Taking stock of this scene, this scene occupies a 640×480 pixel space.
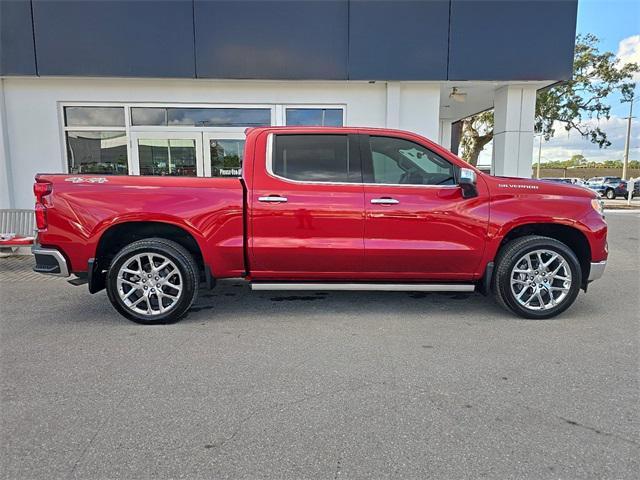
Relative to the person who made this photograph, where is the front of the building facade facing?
facing the viewer

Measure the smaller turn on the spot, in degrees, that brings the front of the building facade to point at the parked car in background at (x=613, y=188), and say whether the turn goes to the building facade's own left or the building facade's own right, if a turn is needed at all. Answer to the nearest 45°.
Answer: approximately 135° to the building facade's own left

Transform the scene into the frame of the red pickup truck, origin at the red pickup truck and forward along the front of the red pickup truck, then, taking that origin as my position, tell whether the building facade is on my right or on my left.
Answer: on my left

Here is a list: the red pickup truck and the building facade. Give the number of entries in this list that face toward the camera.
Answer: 1

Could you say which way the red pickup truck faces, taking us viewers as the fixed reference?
facing to the right of the viewer

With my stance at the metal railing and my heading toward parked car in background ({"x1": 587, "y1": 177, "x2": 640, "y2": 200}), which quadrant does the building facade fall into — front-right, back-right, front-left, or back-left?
front-right

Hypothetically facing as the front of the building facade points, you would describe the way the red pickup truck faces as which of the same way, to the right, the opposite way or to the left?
to the left

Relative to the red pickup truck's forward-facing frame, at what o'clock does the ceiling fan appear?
The ceiling fan is roughly at 10 o'clock from the red pickup truck.

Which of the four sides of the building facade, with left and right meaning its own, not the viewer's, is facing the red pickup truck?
front

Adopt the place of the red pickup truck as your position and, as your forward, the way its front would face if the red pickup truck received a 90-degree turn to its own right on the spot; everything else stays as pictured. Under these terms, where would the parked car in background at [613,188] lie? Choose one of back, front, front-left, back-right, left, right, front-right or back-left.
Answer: back-left
